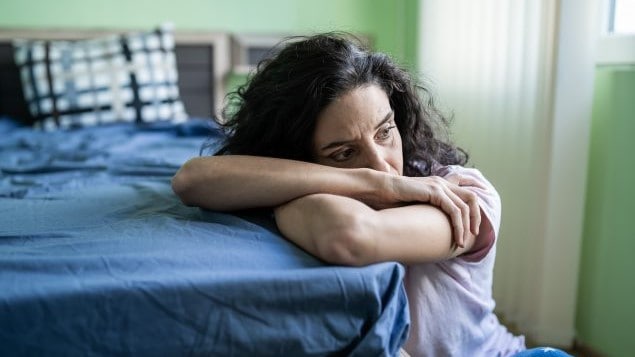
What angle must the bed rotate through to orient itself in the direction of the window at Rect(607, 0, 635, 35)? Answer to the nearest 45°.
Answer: approximately 135° to its left

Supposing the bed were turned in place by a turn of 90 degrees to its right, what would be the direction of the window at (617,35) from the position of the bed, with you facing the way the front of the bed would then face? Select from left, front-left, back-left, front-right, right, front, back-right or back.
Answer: back-right

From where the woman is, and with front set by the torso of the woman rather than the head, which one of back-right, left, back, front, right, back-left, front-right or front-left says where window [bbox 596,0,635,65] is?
back

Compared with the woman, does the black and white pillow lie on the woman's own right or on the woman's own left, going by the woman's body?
on the woman's own right

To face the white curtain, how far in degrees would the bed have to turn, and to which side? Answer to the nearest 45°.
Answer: approximately 135° to its left

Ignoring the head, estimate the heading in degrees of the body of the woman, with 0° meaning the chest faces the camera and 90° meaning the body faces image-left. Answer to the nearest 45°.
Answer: approximately 45°

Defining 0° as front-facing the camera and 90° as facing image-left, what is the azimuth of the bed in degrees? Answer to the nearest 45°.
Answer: approximately 0°
